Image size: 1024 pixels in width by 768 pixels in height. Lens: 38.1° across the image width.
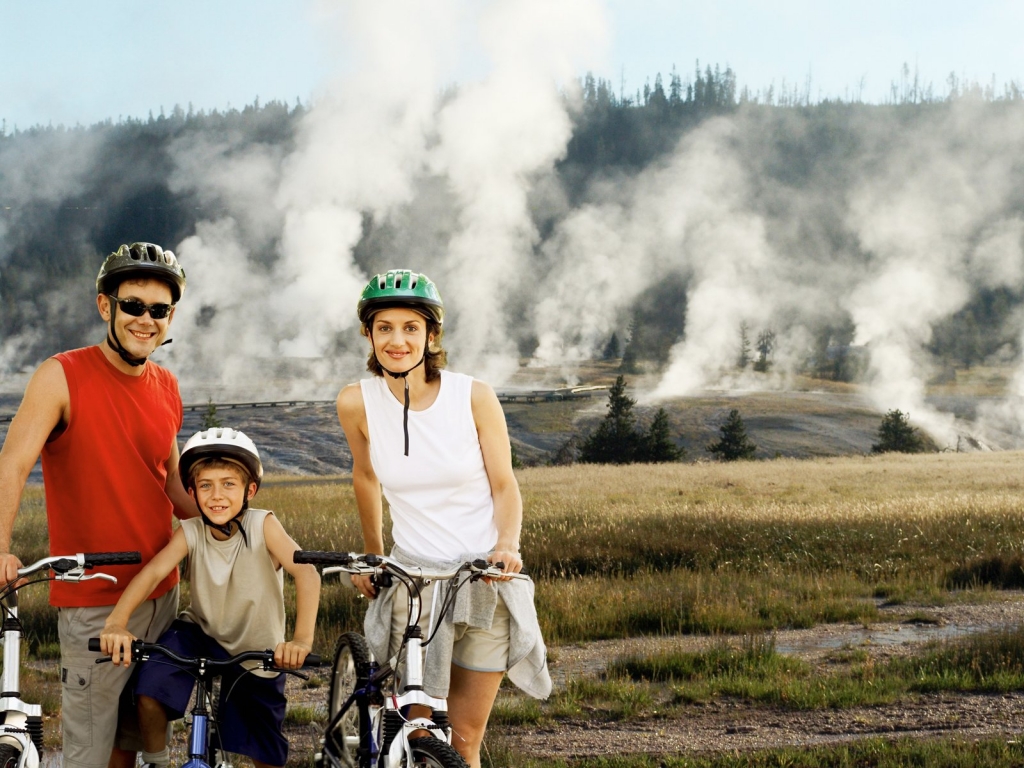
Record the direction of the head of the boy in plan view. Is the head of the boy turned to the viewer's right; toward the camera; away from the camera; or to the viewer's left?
toward the camera

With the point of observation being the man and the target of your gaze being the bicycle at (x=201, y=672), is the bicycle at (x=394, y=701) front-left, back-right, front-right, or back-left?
front-left

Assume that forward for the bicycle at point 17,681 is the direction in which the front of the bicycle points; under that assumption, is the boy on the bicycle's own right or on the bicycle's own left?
on the bicycle's own left

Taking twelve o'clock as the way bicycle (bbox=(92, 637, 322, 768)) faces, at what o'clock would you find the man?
The man is roughly at 5 o'clock from the bicycle.

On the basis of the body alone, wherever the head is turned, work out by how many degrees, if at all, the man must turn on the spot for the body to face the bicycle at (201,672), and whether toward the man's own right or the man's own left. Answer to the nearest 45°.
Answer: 0° — they already face it

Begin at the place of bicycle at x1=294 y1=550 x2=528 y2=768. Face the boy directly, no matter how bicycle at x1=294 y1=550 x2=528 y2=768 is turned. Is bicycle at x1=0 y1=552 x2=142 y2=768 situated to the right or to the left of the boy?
left

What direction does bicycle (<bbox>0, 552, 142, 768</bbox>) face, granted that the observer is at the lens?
facing the viewer

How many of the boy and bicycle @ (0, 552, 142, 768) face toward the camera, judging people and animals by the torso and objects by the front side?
2

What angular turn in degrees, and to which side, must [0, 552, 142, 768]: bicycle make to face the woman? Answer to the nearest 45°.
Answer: approximately 90° to its left

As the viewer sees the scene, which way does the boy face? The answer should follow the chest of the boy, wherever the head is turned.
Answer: toward the camera
